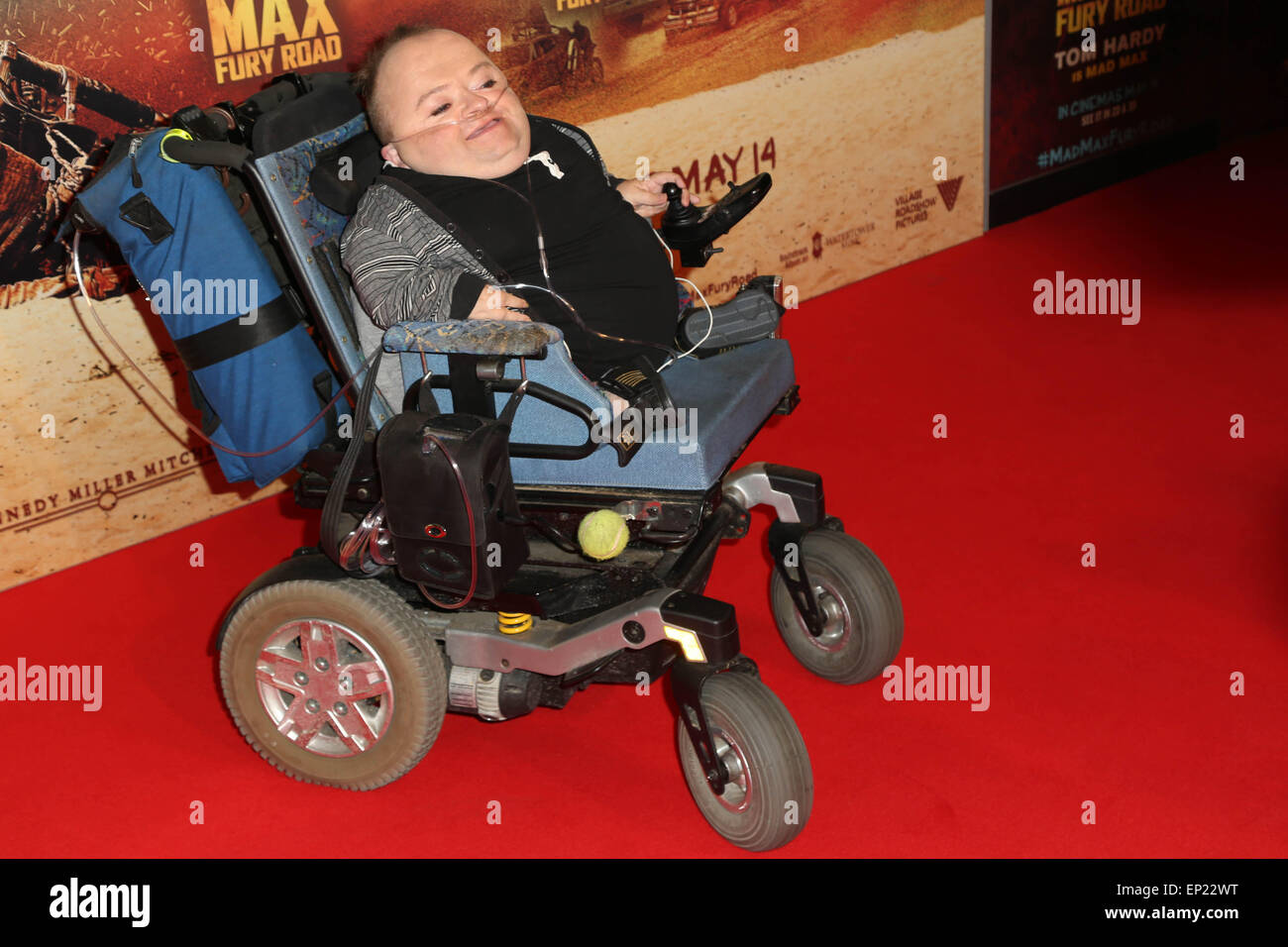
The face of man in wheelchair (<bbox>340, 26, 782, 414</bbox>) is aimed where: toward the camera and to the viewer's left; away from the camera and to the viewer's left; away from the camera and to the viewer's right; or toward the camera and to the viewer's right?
toward the camera and to the viewer's right

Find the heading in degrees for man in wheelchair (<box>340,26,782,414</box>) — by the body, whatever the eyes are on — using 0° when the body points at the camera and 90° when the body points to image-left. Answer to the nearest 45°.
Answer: approximately 315°
